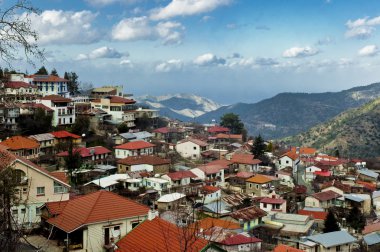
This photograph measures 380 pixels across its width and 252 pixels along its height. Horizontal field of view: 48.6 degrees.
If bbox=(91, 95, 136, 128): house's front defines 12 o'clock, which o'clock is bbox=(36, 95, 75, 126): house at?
bbox=(36, 95, 75, 126): house is roughly at 3 o'clock from bbox=(91, 95, 136, 128): house.

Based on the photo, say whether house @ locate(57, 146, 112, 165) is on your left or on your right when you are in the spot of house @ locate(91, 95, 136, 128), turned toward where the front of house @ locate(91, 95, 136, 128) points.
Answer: on your right

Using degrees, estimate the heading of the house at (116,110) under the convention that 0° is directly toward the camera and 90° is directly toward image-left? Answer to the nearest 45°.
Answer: approximately 315°

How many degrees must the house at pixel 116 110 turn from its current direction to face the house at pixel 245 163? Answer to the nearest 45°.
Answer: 0° — it already faces it

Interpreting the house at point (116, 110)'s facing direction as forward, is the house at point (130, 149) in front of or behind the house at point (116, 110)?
in front

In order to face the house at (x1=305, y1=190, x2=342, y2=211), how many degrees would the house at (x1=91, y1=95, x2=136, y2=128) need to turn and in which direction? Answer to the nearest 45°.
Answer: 0° — it already faces it

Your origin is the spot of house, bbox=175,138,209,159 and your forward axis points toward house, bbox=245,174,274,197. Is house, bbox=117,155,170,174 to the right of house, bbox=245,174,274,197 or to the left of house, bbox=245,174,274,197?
right

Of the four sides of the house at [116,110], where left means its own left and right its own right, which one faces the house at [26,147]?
right

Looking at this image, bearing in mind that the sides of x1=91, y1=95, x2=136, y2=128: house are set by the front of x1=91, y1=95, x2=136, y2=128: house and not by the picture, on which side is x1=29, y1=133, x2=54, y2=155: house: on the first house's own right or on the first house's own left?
on the first house's own right

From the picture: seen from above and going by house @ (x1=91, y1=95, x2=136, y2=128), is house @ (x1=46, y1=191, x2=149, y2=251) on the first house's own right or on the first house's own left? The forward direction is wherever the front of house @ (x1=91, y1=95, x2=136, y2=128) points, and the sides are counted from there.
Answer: on the first house's own right

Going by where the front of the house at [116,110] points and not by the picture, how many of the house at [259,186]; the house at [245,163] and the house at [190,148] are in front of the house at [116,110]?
3

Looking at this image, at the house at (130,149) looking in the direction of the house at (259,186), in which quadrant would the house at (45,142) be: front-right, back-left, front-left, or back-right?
back-right
